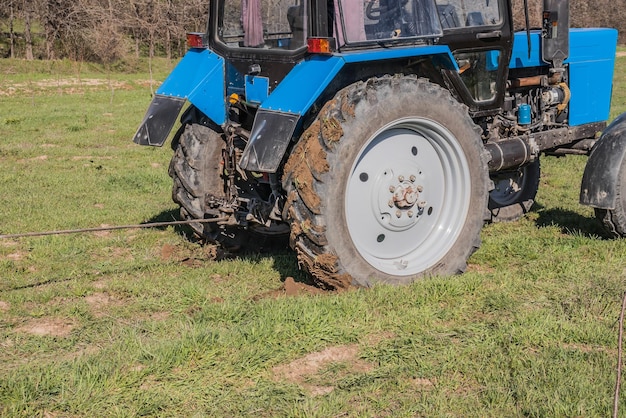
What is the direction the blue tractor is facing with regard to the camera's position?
facing away from the viewer and to the right of the viewer
